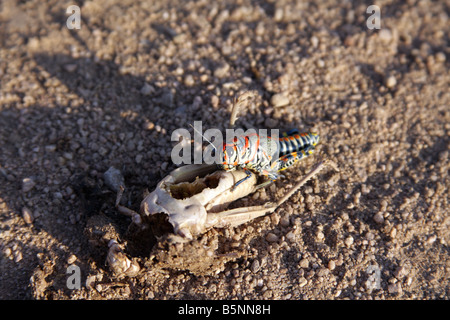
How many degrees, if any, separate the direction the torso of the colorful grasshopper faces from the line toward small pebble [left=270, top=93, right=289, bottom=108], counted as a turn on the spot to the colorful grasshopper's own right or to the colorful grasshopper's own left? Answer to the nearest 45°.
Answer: approximately 90° to the colorful grasshopper's own right

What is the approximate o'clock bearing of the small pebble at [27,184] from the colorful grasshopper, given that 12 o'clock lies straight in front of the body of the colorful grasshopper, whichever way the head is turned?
The small pebble is roughly at 12 o'clock from the colorful grasshopper.

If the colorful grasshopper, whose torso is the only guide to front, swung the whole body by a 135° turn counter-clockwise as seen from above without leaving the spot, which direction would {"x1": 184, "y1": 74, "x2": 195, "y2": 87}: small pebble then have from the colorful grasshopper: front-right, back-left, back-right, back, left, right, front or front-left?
back

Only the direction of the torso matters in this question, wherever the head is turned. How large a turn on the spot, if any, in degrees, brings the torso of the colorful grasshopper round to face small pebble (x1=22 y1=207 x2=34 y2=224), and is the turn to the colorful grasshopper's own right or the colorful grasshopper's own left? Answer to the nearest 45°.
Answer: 0° — it already faces it

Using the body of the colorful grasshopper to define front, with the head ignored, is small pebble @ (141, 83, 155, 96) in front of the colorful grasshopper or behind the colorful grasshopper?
in front

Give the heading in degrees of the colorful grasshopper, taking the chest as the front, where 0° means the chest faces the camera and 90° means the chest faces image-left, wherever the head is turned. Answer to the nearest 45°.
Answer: approximately 90°

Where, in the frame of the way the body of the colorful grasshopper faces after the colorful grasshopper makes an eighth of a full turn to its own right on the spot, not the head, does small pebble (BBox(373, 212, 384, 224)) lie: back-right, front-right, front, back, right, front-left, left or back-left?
back-right
